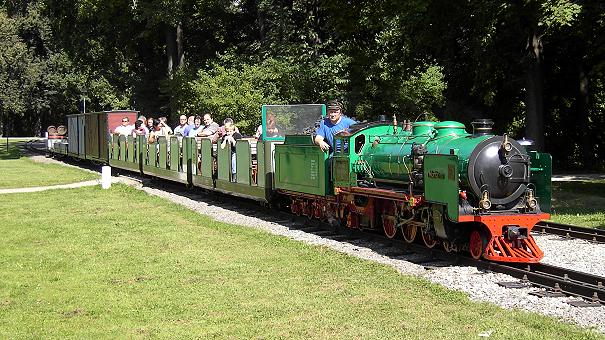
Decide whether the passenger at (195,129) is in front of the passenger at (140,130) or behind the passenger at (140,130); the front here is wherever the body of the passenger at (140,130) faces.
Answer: in front

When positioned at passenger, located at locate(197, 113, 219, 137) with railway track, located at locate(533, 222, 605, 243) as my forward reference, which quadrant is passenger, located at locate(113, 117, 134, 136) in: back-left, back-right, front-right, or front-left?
back-left

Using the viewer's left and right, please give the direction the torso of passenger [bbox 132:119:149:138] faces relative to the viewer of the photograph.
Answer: facing the viewer and to the right of the viewer

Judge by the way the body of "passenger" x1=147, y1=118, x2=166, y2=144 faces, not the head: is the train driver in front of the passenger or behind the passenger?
in front

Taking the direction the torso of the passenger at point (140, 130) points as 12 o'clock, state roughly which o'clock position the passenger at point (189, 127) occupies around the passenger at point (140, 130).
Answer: the passenger at point (189, 127) is roughly at 1 o'clock from the passenger at point (140, 130).

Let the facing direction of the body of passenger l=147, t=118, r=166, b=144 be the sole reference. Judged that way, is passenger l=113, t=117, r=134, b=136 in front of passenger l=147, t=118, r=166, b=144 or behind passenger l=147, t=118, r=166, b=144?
behind

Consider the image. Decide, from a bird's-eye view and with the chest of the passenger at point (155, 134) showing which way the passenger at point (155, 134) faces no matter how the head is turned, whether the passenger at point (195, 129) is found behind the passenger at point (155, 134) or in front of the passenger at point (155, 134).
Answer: in front

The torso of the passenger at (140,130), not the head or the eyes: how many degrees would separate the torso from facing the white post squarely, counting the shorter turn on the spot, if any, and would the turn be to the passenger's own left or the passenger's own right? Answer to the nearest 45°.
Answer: approximately 45° to the passenger's own right

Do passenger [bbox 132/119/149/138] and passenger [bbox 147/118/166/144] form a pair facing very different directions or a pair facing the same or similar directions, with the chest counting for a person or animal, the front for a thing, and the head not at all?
same or similar directions

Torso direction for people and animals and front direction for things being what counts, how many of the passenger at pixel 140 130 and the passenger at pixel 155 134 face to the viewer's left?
0
